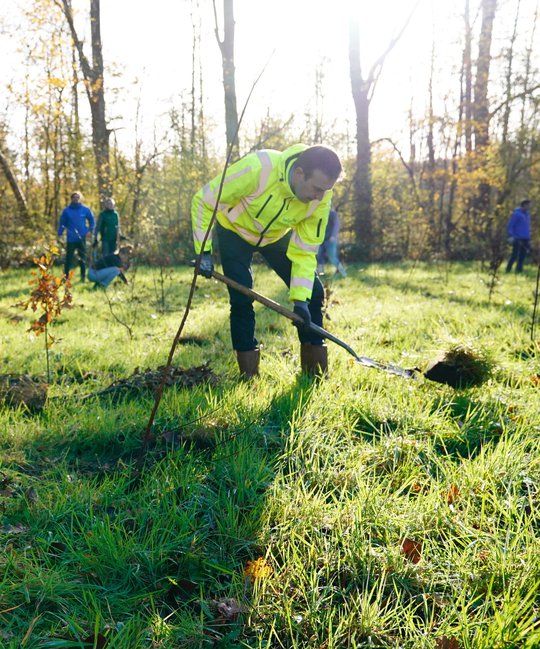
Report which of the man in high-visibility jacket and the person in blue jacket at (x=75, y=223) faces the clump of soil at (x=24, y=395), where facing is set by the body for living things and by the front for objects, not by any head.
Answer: the person in blue jacket

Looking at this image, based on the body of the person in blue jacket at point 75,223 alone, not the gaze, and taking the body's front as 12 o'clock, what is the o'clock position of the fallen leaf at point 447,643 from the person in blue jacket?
The fallen leaf is roughly at 12 o'clock from the person in blue jacket.

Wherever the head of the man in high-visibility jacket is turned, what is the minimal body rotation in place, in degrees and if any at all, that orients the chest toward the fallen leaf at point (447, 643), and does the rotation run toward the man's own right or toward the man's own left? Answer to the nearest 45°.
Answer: approximately 45° to the man's own right

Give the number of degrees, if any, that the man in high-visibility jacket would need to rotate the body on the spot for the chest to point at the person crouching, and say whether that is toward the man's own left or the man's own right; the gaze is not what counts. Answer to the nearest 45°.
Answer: approximately 180°

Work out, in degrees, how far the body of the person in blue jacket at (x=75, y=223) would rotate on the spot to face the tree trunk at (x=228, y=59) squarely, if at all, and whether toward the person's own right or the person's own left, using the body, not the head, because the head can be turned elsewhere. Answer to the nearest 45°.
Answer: approximately 135° to the person's own left

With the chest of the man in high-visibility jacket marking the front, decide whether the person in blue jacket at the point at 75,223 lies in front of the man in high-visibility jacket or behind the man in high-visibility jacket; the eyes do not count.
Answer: behind

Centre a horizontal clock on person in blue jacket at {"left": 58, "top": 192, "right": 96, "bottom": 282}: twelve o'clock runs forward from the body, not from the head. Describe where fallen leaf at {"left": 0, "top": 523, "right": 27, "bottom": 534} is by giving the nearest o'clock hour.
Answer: The fallen leaf is roughly at 12 o'clock from the person in blue jacket.

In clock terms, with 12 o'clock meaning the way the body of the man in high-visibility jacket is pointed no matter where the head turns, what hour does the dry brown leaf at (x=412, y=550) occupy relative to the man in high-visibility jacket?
The dry brown leaf is roughly at 1 o'clock from the man in high-visibility jacket.

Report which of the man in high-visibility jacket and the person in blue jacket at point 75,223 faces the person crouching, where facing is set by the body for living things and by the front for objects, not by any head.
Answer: the person in blue jacket

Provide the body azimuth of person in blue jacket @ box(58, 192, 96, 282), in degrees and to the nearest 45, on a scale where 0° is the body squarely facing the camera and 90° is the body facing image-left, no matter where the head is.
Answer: approximately 0°

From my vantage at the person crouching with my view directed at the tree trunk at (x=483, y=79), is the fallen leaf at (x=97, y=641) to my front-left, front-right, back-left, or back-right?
back-right
